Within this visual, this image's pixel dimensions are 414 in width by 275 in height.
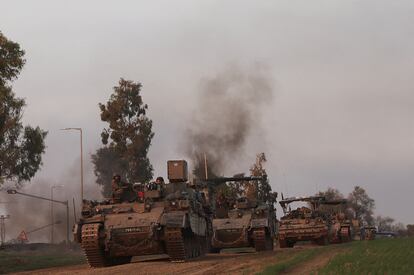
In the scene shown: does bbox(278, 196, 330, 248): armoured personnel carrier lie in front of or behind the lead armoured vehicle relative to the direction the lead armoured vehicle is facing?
behind

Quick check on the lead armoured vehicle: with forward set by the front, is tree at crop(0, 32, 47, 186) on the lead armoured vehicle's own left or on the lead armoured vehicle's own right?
on the lead armoured vehicle's own right

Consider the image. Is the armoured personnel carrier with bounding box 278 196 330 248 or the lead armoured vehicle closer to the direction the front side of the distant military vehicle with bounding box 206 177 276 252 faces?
the lead armoured vehicle

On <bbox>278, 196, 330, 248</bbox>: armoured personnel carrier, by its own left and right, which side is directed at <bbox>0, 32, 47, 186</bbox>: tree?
right

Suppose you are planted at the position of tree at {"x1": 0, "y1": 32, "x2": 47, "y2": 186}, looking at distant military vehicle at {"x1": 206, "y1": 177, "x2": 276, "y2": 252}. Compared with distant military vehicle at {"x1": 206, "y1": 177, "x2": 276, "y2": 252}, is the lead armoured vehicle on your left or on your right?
right

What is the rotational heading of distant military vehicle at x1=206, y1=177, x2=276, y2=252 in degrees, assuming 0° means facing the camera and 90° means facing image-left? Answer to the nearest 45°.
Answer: approximately 0°

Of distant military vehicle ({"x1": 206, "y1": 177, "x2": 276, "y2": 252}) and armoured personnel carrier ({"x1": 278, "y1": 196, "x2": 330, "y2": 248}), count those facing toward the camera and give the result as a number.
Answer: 2
